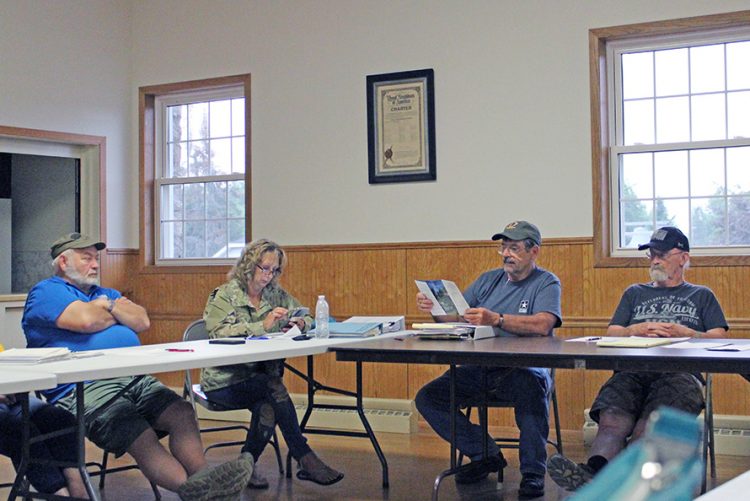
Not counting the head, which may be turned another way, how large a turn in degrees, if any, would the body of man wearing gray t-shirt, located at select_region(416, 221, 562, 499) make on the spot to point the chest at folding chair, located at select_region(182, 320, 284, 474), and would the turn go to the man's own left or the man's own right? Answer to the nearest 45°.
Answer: approximately 45° to the man's own right

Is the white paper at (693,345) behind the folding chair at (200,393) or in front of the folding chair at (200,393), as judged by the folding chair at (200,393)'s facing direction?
in front

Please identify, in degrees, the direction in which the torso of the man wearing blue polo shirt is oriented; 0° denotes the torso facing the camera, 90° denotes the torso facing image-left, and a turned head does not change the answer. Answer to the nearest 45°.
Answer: approximately 315°

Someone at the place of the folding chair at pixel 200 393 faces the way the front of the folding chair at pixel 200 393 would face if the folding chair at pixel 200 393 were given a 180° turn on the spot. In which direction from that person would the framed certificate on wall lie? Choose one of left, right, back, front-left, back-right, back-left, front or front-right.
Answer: right

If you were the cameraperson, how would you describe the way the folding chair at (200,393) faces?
facing the viewer and to the right of the viewer

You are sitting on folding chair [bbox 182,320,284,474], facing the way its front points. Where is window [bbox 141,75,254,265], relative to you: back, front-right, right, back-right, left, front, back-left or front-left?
back-left

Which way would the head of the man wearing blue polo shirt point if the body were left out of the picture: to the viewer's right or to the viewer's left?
to the viewer's right

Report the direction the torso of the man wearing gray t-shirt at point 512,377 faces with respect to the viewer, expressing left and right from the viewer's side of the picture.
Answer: facing the viewer and to the left of the viewer

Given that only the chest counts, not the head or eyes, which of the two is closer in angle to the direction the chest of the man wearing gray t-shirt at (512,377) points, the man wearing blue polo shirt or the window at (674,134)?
the man wearing blue polo shirt

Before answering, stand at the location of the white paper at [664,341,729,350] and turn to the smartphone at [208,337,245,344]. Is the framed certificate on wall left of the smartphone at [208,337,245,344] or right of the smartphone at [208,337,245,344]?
right

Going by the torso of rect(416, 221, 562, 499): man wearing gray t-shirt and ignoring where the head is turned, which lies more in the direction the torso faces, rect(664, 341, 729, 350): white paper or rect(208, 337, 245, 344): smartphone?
the smartphone

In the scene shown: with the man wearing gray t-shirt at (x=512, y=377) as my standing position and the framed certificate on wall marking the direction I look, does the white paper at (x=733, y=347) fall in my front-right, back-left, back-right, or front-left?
back-right

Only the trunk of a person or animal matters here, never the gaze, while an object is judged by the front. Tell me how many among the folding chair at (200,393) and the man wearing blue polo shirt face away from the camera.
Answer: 0
